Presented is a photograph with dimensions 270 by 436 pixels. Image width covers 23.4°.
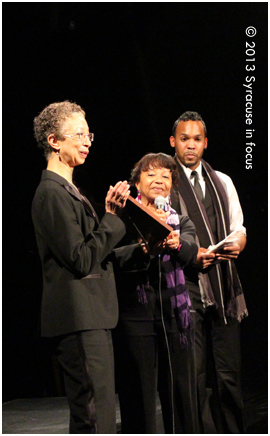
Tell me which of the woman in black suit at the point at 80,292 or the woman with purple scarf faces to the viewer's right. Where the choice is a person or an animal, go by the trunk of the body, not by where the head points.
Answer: the woman in black suit

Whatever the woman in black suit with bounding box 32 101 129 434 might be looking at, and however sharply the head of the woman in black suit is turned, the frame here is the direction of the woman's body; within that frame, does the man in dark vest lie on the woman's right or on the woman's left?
on the woman's left

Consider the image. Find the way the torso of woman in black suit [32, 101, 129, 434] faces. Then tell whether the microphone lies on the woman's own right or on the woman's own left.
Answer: on the woman's own left

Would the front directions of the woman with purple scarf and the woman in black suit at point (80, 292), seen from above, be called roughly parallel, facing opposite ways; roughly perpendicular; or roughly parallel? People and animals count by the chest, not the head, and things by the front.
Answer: roughly perpendicular

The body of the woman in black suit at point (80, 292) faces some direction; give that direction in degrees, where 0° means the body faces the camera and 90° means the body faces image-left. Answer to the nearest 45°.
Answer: approximately 270°

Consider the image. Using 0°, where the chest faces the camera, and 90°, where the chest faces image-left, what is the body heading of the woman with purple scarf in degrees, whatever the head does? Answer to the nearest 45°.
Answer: approximately 0°
